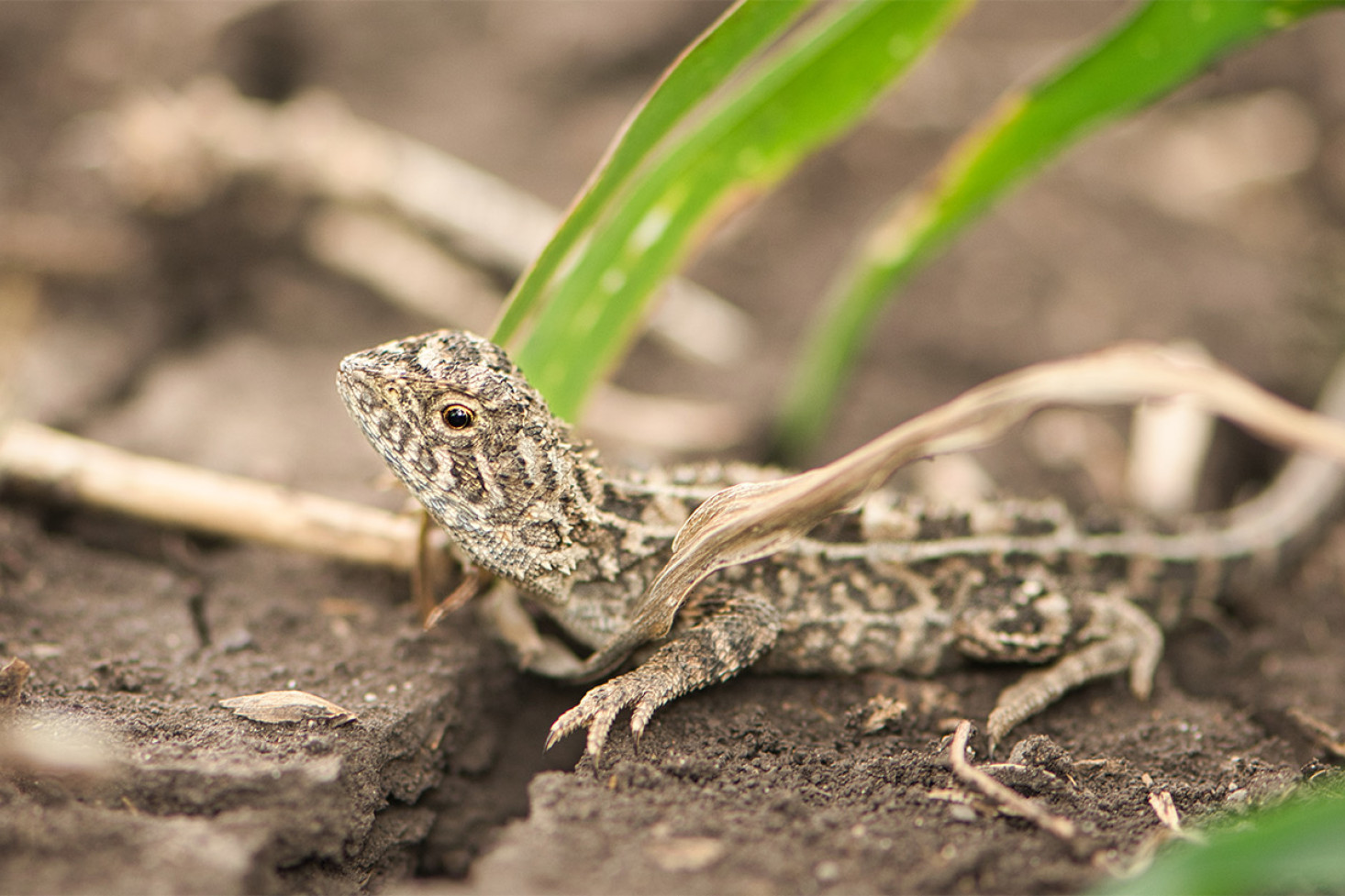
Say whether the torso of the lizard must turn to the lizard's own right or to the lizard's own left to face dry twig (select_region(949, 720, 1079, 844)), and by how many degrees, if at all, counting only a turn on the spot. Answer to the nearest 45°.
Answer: approximately 135° to the lizard's own left

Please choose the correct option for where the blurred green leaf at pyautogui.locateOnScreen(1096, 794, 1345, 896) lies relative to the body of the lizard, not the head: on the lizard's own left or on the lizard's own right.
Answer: on the lizard's own left

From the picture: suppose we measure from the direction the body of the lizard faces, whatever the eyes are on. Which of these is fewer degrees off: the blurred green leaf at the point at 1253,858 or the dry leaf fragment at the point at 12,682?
the dry leaf fragment

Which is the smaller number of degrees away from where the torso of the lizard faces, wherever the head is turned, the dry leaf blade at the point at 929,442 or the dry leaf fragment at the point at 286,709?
the dry leaf fragment

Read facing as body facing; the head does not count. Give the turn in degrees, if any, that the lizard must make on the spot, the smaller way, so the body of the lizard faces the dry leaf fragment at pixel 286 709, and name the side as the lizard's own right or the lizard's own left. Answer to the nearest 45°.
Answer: approximately 45° to the lizard's own left

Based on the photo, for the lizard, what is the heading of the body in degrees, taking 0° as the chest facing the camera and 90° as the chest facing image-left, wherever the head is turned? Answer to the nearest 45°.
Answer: approximately 90°

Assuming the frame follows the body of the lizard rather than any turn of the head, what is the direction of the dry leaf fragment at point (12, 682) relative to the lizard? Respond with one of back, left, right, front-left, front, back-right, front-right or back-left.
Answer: front-left

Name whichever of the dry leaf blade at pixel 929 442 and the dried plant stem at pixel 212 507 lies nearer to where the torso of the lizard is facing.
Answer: the dried plant stem

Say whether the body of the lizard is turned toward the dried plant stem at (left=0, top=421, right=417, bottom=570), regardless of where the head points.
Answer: yes

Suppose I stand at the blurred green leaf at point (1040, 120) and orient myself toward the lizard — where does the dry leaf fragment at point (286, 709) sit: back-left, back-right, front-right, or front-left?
front-right
